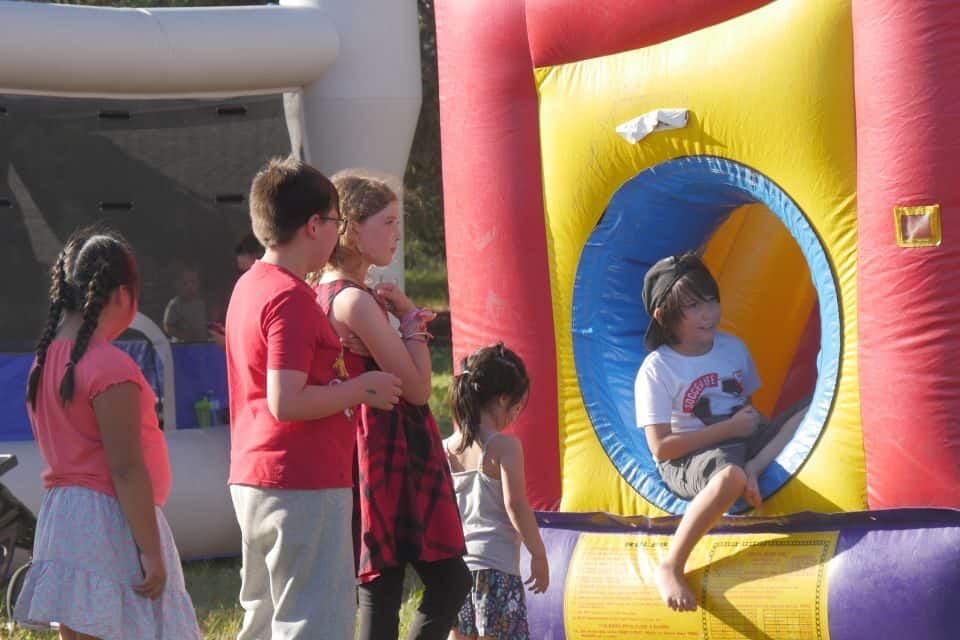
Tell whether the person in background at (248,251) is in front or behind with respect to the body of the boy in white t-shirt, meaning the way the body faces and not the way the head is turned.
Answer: behind

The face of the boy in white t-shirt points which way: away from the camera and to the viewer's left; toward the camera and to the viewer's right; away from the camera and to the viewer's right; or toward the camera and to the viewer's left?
toward the camera and to the viewer's right

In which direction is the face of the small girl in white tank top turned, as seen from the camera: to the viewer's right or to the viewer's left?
to the viewer's right

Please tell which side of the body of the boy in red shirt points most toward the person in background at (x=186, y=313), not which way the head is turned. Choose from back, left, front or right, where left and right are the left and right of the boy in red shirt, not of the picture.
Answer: left

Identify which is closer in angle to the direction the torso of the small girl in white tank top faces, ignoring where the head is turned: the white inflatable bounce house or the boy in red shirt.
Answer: the white inflatable bounce house

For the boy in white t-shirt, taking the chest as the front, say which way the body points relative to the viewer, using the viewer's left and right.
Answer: facing the viewer and to the right of the viewer

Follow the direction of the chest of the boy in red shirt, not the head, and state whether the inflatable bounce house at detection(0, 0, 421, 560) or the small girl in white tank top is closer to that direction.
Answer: the small girl in white tank top

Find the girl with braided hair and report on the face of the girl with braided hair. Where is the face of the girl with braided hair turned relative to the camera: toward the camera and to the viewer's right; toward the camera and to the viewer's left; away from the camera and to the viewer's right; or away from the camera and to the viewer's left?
away from the camera and to the viewer's right

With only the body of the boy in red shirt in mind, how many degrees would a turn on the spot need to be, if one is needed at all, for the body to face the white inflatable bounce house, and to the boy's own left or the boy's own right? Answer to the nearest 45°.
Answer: approximately 90° to the boy's own left

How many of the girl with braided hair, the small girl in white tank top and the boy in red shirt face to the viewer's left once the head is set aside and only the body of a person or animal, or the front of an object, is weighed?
0

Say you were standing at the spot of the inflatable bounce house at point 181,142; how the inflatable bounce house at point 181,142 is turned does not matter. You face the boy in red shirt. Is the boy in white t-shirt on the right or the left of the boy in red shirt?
left

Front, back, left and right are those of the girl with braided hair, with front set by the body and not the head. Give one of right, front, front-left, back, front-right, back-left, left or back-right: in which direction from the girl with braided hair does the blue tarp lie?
front-left

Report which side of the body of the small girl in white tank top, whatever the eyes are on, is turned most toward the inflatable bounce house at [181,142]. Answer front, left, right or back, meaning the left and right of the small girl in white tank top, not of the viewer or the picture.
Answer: left

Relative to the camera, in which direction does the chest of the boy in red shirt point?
to the viewer's right
